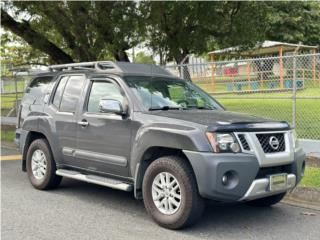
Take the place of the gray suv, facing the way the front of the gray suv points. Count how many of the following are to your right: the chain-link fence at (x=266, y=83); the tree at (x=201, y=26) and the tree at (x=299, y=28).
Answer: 0

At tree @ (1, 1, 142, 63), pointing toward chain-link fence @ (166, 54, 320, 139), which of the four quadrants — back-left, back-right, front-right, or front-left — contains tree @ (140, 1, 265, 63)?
front-left

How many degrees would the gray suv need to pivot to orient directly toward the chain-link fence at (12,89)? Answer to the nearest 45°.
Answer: approximately 180°

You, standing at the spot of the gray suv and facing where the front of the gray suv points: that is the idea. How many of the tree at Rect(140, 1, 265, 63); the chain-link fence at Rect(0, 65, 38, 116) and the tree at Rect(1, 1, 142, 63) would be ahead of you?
0

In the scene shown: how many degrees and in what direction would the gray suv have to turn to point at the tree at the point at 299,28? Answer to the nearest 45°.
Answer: approximately 135° to its left

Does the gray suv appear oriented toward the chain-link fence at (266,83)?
no

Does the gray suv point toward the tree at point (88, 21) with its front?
no

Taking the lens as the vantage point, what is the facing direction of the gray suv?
facing the viewer and to the right of the viewer

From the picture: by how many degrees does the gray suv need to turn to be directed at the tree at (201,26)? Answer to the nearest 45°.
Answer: approximately 135° to its left
